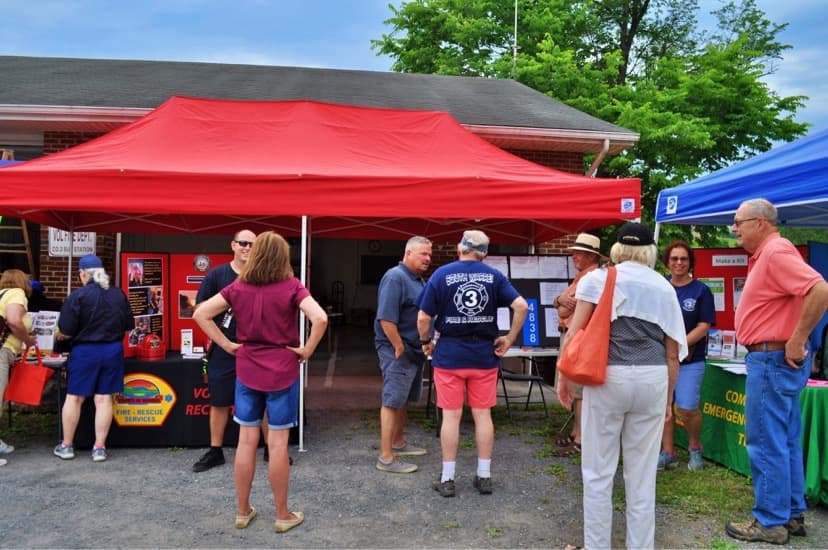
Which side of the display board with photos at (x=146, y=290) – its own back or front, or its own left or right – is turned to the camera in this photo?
front

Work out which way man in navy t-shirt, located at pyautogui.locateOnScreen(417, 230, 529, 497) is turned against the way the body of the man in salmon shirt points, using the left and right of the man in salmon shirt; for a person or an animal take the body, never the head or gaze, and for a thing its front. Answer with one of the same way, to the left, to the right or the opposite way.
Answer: to the right

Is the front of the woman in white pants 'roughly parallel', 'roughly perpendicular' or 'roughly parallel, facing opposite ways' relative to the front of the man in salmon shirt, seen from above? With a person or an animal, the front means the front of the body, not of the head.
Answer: roughly perpendicular

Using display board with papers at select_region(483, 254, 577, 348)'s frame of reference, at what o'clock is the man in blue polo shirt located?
The man in blue polo shirt is roughly at 1 o'clock from the display board with papers.

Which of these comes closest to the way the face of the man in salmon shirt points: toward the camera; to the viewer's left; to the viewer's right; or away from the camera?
to the viewer's left

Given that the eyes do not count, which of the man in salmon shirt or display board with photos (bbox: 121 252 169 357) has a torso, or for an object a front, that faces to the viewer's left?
the man in salmon shirt

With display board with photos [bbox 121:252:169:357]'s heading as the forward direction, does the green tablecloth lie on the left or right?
on its left

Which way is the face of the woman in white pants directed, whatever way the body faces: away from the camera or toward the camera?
away from the camera

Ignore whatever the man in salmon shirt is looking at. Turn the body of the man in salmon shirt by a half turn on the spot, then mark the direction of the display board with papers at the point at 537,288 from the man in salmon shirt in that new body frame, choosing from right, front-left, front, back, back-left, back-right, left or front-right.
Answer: back-left

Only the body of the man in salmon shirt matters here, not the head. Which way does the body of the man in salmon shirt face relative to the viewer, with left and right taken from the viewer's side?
facing to the left of the viewer

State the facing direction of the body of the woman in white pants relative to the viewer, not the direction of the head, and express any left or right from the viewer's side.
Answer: facing away from the viewer

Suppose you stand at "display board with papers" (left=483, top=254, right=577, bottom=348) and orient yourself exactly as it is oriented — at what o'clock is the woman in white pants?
The woman in white pants is roughly at 12 o'clock from the display board with papers.

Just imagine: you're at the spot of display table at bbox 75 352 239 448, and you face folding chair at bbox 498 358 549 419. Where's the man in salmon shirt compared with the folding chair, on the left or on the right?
right

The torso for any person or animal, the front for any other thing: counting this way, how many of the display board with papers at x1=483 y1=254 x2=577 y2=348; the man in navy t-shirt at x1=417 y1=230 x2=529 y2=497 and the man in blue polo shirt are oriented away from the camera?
1

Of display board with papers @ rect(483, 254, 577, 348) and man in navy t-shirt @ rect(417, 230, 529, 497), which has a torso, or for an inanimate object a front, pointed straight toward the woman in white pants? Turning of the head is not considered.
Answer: the display board with papers

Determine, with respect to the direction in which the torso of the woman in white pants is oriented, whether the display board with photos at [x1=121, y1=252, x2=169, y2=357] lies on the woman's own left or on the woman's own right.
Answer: on the woman's own left
